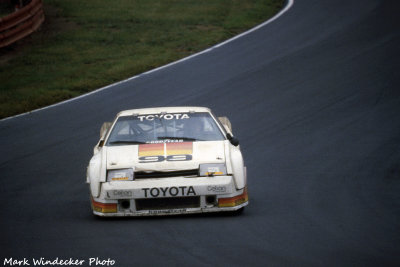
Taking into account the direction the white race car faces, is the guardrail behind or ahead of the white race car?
behind

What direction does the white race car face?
toward the camera
